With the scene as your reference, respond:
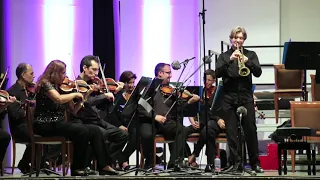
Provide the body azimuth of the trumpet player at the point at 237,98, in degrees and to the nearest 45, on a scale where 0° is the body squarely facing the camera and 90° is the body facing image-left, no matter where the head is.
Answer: approximately 0°

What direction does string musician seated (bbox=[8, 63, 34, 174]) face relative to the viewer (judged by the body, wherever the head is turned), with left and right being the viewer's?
facing to the right of the viewer

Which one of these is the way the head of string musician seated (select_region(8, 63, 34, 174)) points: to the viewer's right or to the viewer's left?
to the viewer's right

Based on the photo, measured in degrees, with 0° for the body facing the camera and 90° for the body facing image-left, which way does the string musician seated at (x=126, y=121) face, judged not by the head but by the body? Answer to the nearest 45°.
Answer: approximately 315°

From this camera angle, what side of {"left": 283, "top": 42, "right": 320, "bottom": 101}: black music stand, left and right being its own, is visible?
back

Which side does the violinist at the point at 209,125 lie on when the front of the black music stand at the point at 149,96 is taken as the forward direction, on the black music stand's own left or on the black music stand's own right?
on the black music stand's own right

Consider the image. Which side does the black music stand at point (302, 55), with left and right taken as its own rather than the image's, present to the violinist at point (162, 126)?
left
